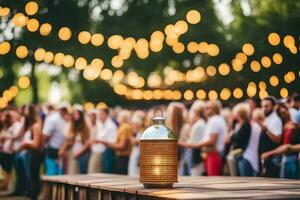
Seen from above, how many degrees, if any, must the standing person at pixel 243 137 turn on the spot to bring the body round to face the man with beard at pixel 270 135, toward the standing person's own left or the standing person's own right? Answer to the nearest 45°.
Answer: approximately 135° to the standing person's own left

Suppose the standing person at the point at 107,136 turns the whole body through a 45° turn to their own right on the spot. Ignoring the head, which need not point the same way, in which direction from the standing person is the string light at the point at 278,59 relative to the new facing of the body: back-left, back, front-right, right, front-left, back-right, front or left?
back-right

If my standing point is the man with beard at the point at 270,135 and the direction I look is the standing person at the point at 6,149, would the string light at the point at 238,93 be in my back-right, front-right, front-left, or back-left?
front-right

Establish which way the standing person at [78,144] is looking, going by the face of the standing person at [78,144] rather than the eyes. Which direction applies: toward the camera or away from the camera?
toward the camera
